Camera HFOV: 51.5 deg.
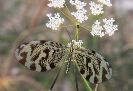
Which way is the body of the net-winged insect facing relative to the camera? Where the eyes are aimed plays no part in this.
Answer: away from the camera
